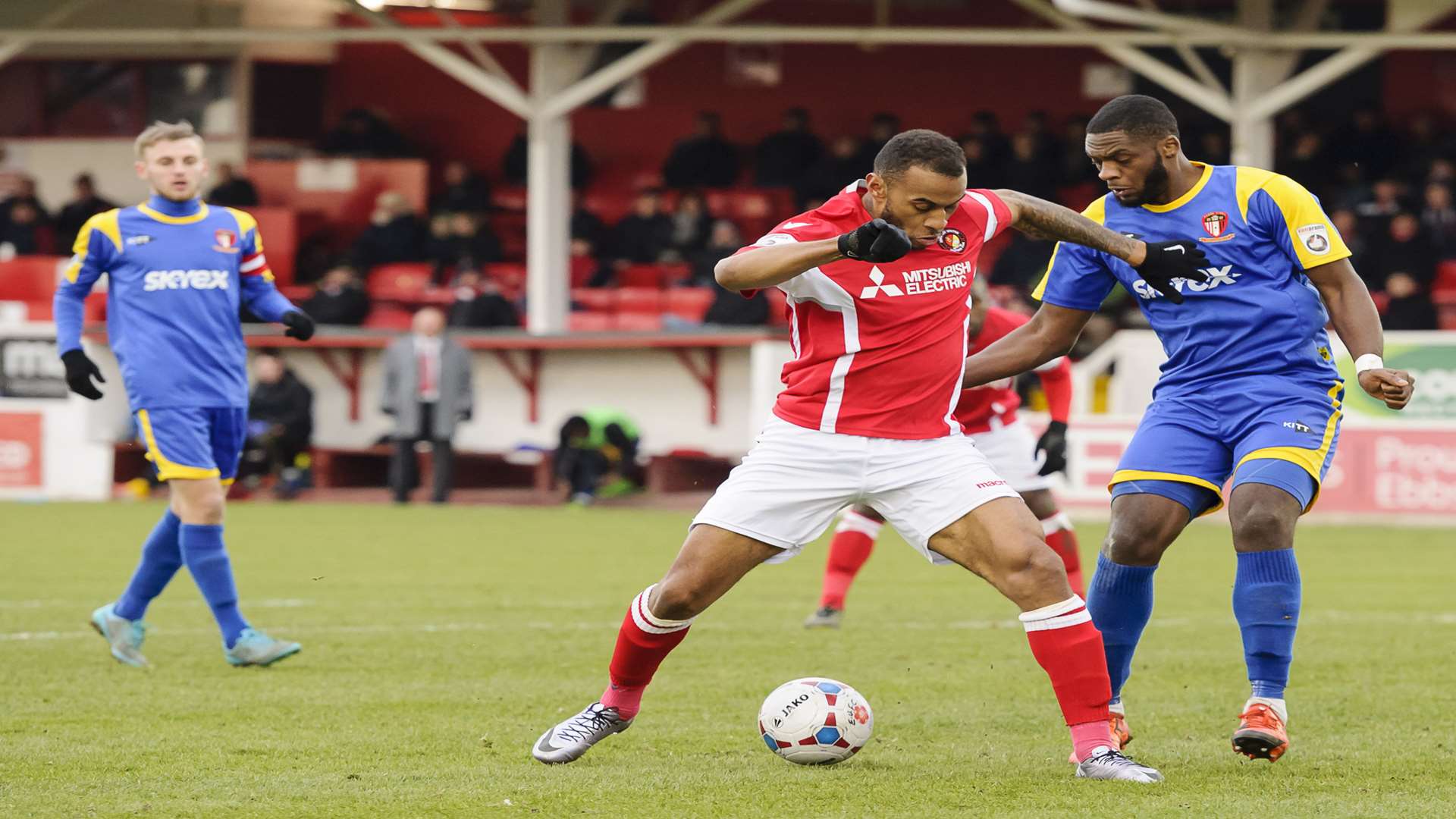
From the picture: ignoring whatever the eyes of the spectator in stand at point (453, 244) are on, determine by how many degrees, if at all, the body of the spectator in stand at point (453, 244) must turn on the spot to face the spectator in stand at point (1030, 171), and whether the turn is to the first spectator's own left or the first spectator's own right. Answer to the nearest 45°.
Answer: approximately 90° to the first spectator's own left

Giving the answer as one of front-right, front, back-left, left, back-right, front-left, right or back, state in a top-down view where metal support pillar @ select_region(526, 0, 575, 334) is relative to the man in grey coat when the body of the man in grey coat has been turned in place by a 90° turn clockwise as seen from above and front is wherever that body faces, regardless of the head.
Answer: back-right

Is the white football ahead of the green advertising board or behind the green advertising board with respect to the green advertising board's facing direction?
ahead

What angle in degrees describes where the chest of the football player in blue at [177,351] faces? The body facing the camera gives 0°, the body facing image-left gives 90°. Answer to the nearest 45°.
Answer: approximately 315°

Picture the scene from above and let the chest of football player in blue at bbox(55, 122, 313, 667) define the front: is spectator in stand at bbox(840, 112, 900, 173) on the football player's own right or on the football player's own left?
on the football player's own left

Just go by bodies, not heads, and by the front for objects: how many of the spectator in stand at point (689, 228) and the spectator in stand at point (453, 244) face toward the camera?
2

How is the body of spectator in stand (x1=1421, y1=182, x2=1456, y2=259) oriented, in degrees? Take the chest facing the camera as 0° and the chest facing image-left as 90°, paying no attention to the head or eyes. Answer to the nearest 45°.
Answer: approximately 0°
